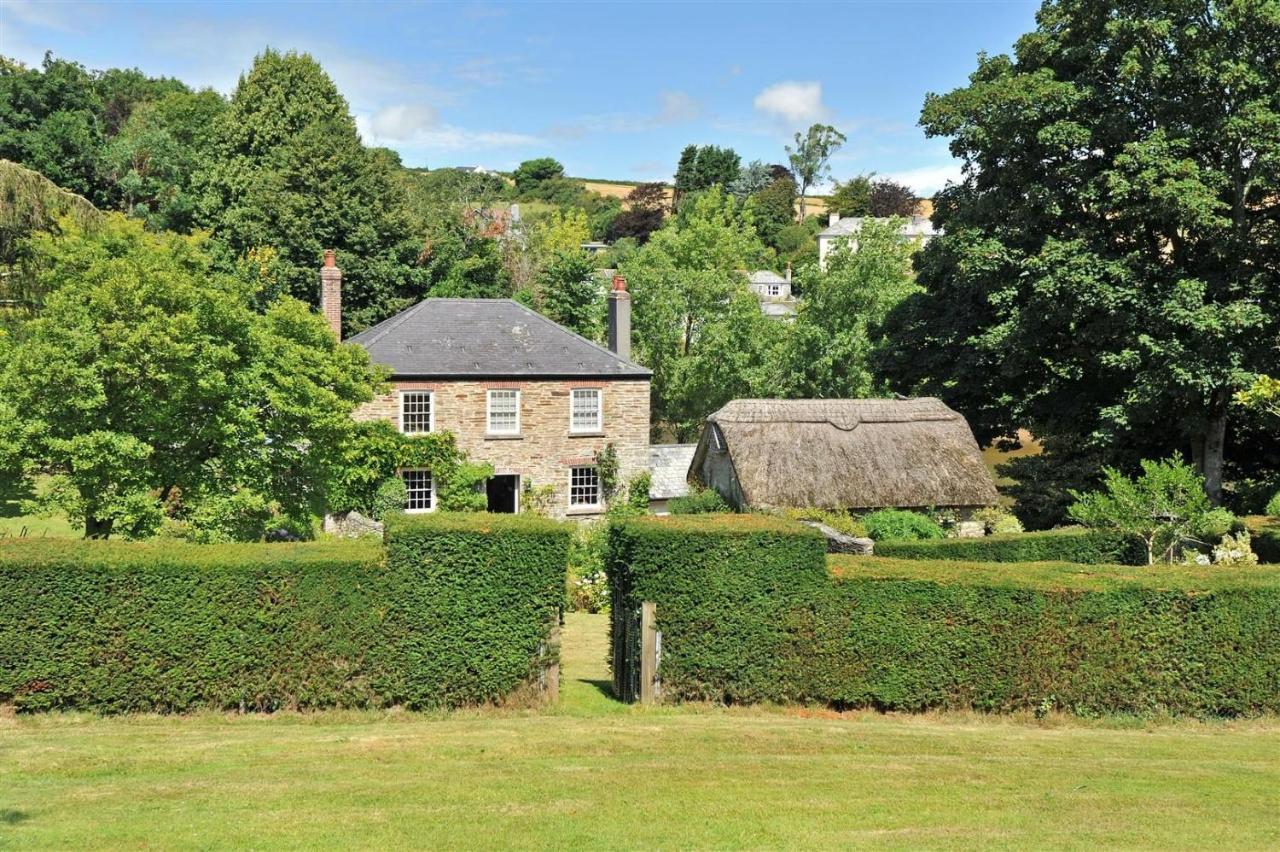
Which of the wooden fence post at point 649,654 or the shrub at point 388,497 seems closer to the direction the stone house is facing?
the wooden fence post

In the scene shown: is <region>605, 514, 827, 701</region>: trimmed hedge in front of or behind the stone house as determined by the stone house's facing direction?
in front

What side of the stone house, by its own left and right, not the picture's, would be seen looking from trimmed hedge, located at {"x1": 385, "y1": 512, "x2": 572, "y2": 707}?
front

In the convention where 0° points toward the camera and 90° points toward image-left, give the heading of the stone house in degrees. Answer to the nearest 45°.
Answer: approximately 0°

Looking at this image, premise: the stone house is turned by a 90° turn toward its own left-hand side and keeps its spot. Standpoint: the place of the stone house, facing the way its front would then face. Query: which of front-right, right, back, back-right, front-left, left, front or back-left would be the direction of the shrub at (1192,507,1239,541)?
front-right

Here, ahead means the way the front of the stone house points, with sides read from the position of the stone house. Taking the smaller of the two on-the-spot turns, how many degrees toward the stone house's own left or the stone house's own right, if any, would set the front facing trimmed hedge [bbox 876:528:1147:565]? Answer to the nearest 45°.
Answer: approximately 45° to the stone house's own left

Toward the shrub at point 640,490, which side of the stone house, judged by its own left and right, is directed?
left

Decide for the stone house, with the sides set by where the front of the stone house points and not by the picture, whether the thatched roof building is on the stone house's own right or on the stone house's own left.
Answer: on the stone house's own left

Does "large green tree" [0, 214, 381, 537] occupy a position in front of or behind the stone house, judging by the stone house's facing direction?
in front

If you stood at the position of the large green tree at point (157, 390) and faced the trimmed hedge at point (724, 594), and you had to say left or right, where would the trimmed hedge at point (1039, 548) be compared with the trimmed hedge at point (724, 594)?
left
